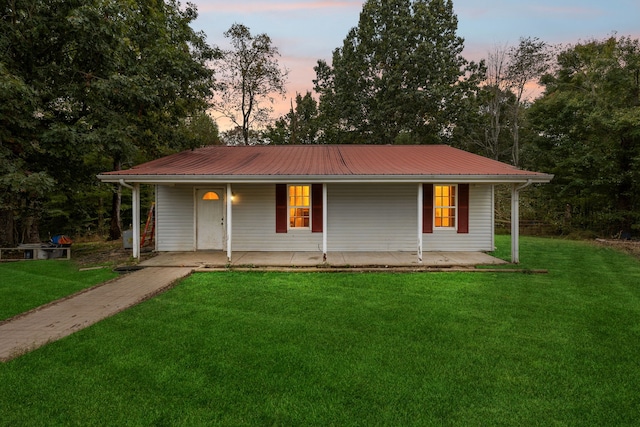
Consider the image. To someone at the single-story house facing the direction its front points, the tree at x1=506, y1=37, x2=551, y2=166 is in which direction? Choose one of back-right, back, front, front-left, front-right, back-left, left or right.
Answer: back-left

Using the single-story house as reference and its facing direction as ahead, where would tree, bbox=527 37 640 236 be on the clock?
The tree is roughly at 8 o'clock from the single-story house.

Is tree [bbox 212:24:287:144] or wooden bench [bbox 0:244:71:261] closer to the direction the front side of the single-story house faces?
the wooden bench

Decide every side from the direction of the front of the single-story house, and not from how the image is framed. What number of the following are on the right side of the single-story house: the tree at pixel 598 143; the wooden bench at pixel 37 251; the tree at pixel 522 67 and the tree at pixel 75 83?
2

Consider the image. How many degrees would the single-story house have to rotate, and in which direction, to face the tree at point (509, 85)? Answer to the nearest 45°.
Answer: approximately 135° to its left

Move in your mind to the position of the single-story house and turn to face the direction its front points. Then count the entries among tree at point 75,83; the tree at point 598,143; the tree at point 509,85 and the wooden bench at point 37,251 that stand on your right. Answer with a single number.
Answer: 2

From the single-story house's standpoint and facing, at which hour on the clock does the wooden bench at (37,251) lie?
The wooden bench is roughly at 3 o'clock from the single-story house.

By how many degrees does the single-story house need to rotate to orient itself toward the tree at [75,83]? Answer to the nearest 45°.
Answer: approximately 90° to its right

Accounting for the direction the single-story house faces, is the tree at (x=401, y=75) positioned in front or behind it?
behind

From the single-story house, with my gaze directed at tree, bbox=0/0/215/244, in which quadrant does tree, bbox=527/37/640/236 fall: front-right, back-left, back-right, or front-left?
back-right

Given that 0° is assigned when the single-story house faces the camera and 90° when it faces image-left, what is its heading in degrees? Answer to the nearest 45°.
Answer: approximately 0°
